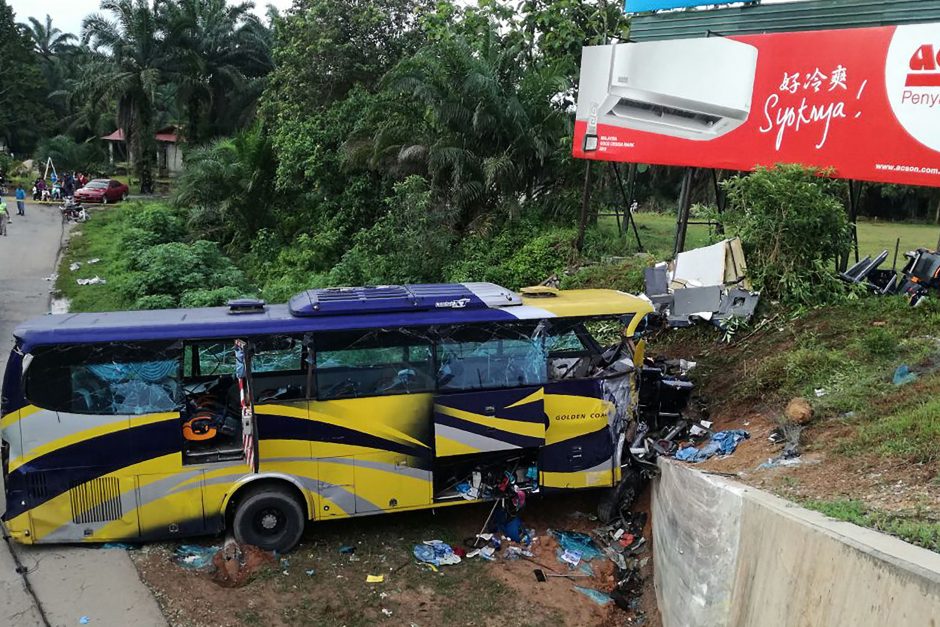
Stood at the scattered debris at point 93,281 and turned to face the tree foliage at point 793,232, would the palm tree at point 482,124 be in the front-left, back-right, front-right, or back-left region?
front-left

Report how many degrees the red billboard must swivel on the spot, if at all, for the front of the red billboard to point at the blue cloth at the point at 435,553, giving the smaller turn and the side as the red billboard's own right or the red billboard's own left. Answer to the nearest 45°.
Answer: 0° — it already faces it

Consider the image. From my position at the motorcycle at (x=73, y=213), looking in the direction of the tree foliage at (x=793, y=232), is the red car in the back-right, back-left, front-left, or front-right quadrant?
back-left

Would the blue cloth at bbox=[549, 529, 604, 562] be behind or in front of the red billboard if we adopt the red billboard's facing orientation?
in front

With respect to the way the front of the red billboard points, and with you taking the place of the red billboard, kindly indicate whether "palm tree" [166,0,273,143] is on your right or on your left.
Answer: on your right

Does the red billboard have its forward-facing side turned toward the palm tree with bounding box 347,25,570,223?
no

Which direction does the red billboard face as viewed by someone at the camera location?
facing the viewer and to the left of the viewer

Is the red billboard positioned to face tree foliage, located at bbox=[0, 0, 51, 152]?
no

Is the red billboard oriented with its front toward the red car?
no

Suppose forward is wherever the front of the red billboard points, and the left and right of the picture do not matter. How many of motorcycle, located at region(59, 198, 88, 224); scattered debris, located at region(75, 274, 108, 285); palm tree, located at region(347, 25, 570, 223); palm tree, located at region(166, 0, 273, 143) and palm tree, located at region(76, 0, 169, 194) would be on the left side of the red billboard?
0
